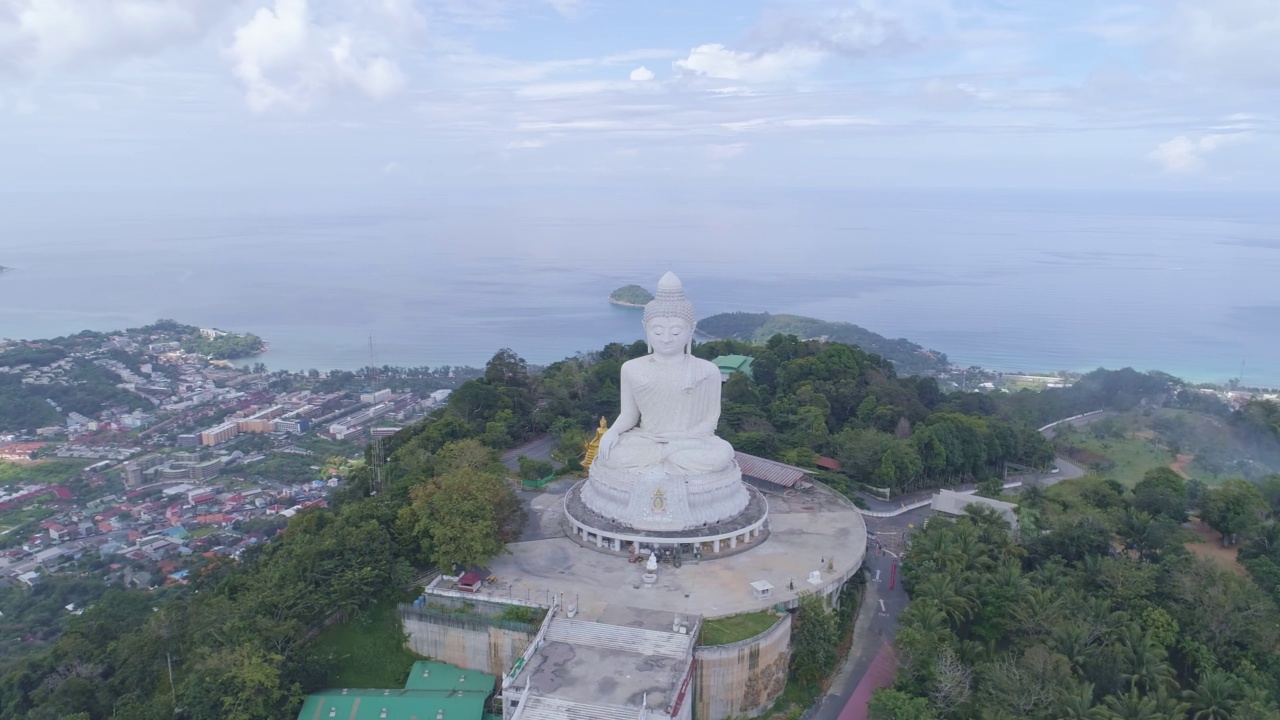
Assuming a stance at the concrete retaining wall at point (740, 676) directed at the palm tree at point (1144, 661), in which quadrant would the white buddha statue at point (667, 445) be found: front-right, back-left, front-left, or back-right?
back-left

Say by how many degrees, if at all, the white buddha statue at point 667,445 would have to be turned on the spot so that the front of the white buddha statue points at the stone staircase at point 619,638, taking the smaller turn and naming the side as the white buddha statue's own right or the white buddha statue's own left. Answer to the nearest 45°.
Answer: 0° — it already faces it

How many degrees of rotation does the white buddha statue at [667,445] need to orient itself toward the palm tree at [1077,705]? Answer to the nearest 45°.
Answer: approximately 45° to its left

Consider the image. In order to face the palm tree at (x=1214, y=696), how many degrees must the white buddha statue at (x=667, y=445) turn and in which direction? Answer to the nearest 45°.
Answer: approximately 45° to its left

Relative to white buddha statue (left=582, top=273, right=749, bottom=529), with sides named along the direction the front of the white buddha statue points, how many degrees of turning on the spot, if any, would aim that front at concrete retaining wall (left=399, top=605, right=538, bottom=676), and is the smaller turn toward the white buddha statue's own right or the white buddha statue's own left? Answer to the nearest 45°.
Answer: approximately 45° to the white buddha statue's own right

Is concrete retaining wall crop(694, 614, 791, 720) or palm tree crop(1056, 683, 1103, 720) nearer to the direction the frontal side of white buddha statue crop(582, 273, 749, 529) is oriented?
the concrete retaining wall

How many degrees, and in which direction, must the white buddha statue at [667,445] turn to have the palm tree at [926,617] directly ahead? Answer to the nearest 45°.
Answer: approximately 45° to its left

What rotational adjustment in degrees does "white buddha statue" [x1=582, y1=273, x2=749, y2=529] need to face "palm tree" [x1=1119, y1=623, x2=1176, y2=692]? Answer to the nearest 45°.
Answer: approximately 45° to its left

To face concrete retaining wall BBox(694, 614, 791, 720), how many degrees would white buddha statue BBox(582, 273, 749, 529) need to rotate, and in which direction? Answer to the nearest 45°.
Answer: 0° — it already faces it

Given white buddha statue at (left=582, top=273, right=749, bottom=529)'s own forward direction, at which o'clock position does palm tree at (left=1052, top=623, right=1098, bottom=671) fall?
The palm tree is roughly at 10 o'clock from the white buddha statue.

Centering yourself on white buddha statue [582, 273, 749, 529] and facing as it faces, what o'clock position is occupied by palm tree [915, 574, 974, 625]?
The palm tree is roughly at 10 o'clock from the white buddha statue.

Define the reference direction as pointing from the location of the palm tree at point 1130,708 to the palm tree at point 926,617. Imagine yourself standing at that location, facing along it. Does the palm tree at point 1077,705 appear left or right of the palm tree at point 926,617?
left

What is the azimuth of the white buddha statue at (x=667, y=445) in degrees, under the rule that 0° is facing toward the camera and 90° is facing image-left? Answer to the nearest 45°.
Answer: approximately 0°
